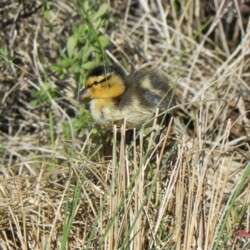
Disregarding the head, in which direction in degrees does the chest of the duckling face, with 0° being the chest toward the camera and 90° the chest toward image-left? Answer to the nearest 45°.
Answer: approximately 90°
